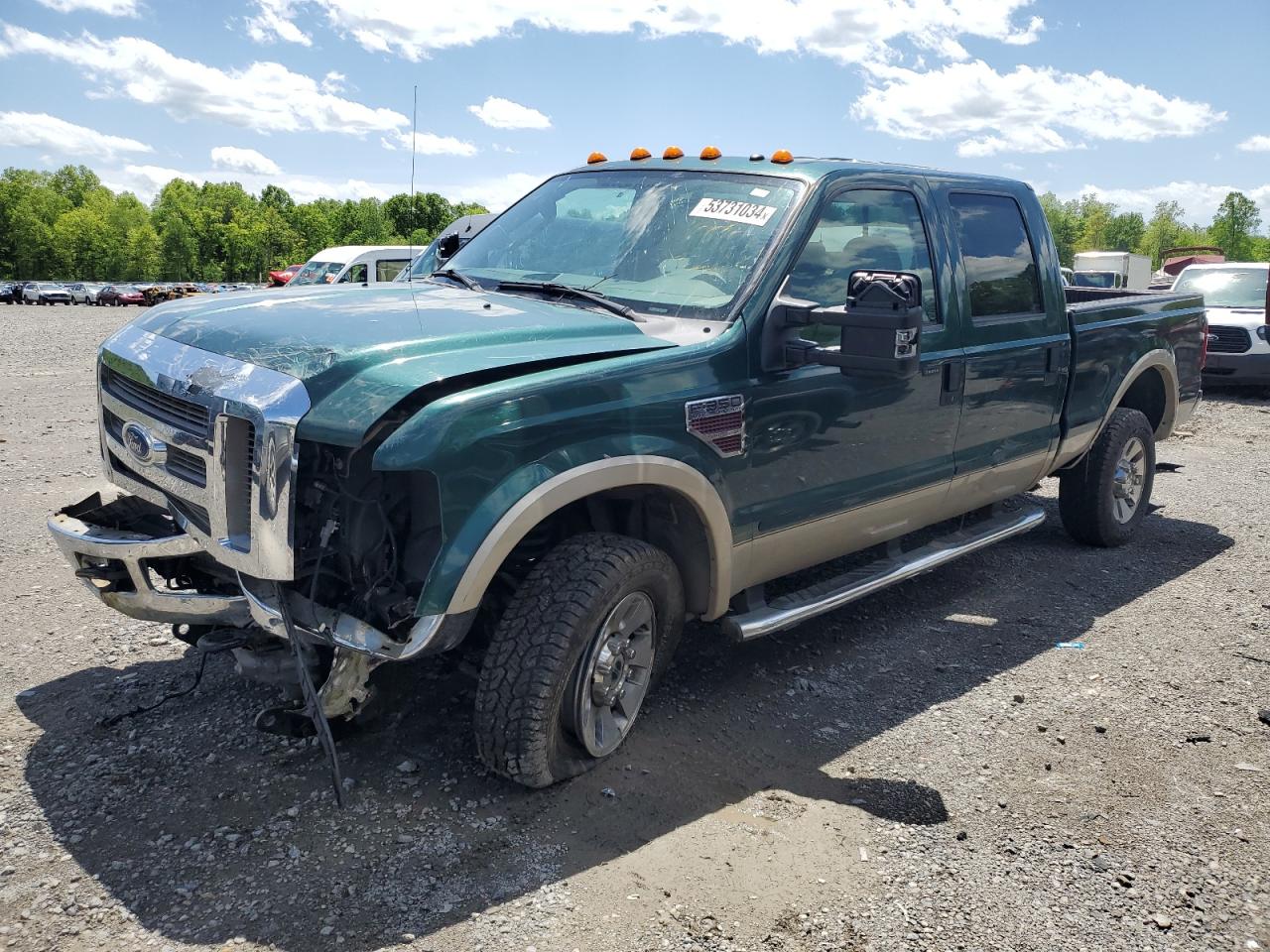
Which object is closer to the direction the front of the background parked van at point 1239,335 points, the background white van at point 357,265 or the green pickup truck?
the green pickup truck

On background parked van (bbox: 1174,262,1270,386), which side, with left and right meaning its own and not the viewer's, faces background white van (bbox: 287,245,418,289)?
right

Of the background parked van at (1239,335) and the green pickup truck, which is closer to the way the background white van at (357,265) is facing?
the green pickup truck

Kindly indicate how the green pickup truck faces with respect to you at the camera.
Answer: facing the viewer and to the left of the viewer

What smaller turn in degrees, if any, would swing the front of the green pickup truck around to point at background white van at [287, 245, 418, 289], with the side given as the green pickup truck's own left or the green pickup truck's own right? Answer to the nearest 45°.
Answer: approximately 135° to the green pickup truck's own right

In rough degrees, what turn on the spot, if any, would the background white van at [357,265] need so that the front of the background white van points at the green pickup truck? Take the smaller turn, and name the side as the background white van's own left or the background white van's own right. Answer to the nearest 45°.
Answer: approximately 45° to the background white van's own left

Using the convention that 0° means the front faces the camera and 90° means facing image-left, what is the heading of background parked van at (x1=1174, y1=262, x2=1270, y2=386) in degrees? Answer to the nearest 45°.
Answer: approximately 0°

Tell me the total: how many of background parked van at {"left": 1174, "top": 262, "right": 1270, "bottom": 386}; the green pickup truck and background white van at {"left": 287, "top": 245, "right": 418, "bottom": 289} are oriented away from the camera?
0

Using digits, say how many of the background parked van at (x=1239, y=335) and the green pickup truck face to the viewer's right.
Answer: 0

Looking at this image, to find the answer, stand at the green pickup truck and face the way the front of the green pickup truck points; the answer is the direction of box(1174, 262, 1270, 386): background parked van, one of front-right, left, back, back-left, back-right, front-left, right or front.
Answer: back

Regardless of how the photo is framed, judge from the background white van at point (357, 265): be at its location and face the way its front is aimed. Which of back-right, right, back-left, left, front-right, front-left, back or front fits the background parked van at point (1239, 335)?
left

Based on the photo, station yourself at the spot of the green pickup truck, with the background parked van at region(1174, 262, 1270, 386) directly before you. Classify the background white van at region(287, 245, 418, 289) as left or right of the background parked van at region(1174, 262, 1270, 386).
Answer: left
